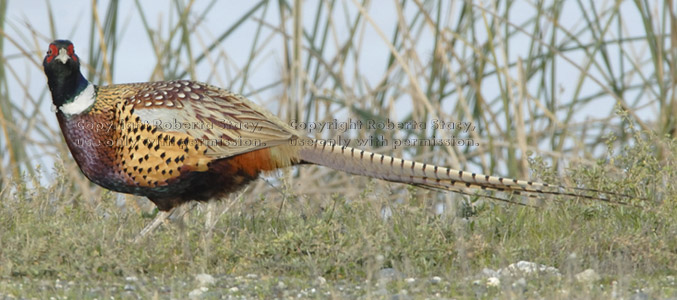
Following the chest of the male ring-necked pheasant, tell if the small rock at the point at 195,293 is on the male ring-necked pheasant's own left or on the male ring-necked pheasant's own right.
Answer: on the male ring-necked pheasant's own left

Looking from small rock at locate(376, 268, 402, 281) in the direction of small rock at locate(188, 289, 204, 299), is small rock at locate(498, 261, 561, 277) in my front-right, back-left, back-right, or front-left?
back-left

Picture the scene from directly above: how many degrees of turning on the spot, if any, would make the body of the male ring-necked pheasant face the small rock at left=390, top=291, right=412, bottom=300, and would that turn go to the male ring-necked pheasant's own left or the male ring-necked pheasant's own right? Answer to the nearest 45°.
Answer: approximately 135° to the male ring-necked pheasant's own left

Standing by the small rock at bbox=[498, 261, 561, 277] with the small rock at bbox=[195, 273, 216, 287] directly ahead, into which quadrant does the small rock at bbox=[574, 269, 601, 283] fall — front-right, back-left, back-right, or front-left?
back-left

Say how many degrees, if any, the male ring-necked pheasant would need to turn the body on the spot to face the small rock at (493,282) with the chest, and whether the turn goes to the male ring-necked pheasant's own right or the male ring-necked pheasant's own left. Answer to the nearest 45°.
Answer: approximately 135° to the male ring-necked pheasant's own left

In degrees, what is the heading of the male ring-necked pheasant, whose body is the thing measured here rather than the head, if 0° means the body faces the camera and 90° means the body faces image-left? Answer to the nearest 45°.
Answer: approximately 90°

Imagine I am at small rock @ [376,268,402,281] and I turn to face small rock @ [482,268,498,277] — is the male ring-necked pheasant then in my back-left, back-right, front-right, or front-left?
back-left

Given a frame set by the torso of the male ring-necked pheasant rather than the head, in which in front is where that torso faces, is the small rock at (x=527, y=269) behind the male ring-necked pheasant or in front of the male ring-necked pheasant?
behind
